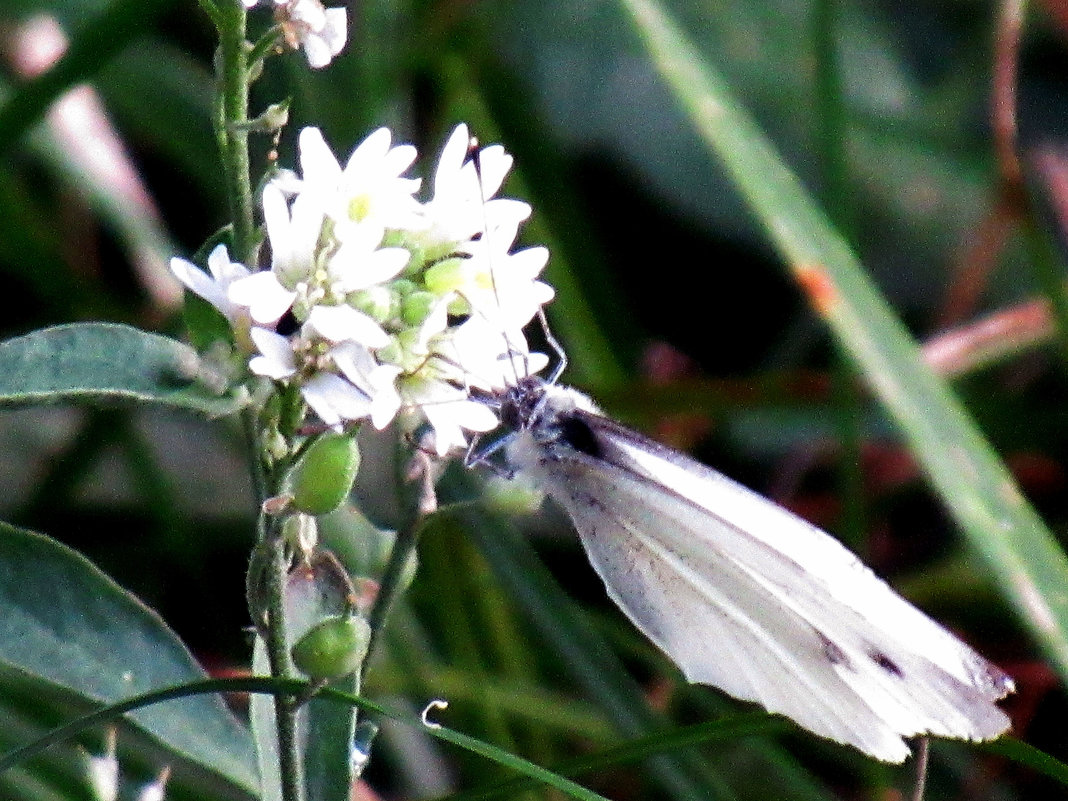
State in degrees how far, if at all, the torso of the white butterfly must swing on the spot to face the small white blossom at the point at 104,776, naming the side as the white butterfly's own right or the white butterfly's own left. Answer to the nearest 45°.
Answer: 0° — it already faces it

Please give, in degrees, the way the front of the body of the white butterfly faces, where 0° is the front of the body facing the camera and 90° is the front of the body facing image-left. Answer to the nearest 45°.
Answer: approximately 90°

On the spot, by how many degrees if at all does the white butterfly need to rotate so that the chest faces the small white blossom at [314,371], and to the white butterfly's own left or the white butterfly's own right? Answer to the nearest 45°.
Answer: approximately 45° to the white butterfly's own left
